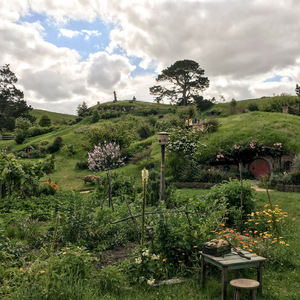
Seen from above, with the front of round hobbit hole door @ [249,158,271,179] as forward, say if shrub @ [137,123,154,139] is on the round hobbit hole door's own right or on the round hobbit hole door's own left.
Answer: on the round hobbit hole door's own right

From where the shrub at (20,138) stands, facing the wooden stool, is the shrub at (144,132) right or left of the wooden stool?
left

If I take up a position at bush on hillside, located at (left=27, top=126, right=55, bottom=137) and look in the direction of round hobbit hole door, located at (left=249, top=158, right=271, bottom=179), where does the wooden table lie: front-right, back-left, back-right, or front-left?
front-right

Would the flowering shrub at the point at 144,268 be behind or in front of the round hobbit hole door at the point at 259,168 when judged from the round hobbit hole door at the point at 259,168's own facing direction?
in front

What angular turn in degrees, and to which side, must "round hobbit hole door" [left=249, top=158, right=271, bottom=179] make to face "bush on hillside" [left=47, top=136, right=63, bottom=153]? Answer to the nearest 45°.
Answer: approximately 90° to its right

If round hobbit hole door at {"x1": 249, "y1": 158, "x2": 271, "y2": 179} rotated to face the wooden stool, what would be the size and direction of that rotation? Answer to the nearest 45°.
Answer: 0° — it already faces it

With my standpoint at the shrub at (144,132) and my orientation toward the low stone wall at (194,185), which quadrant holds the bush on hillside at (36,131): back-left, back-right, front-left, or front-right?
back-right

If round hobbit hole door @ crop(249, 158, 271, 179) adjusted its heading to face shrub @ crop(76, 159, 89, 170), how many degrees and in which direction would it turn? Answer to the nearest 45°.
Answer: approximately 90° to its right

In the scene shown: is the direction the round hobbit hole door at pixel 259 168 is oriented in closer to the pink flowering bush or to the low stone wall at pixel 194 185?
the low stone wall

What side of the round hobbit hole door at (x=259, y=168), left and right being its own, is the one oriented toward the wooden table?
front

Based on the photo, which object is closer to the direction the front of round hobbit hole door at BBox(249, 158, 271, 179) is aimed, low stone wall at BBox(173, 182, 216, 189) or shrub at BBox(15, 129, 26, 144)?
the low stone wall

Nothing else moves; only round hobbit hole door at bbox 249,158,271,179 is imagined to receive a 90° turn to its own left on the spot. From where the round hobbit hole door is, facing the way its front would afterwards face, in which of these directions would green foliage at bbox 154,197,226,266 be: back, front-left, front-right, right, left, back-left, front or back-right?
right

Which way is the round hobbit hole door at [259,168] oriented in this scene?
toward the camera
